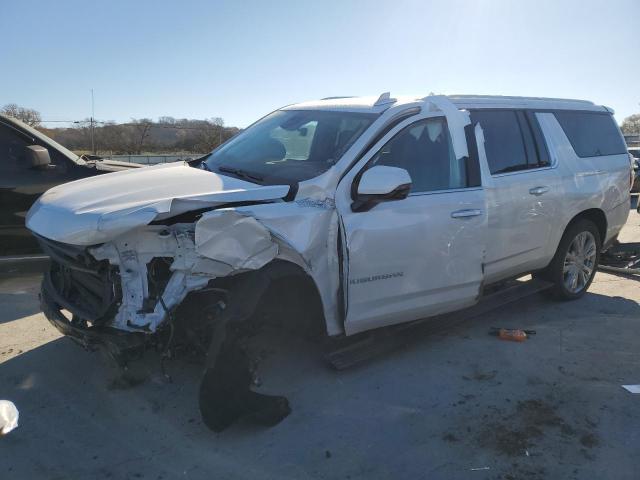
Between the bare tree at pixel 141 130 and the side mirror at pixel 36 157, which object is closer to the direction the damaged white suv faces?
the side mirror

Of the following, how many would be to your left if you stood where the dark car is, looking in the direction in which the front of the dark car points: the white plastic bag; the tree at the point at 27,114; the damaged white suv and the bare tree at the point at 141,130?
2

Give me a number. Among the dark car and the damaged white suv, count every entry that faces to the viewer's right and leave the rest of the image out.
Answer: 1

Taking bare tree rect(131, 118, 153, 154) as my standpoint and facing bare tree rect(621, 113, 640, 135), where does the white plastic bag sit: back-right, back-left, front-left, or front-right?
front-right

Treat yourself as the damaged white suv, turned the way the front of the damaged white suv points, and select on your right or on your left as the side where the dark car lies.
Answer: on your right

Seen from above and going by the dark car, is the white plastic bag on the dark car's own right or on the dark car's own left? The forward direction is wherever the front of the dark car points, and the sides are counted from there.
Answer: on the dark car's own right

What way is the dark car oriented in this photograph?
to the viewer's right

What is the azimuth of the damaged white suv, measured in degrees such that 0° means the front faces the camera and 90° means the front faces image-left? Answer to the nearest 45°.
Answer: approximately 45°

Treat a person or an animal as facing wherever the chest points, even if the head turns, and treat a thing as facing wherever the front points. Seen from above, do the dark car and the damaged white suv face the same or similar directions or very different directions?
very different directions

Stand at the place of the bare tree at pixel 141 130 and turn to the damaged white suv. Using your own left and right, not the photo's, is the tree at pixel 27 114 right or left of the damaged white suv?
right

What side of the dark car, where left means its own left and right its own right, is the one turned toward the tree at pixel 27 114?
left

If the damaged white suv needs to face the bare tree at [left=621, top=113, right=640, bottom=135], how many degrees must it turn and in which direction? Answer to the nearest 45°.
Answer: approximately 180°
